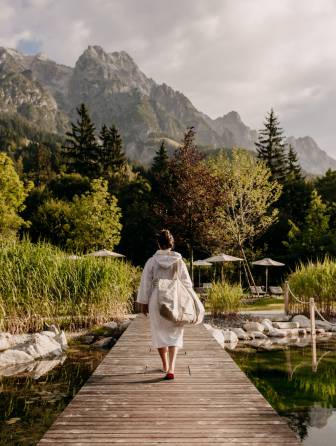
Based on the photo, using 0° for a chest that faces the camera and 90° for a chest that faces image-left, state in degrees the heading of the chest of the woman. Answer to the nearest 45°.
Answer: approximately 180°

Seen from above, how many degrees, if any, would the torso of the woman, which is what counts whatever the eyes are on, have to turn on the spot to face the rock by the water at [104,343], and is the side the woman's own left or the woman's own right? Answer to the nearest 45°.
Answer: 0° — they already face it

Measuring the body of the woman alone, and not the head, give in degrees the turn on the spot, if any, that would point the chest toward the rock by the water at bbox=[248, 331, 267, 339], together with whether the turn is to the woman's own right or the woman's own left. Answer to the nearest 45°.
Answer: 0° — they already face it

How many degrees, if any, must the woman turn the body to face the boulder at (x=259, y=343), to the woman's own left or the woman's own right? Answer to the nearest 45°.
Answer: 0° — they already face it
